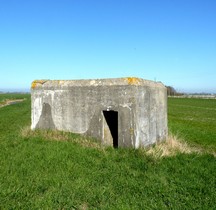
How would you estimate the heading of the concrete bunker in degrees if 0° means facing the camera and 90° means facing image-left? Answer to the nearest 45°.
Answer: approximately 45°
